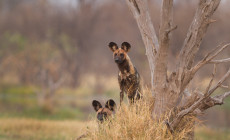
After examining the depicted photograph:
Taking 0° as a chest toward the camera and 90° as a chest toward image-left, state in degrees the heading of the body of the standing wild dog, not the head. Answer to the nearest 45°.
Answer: approximately 45°

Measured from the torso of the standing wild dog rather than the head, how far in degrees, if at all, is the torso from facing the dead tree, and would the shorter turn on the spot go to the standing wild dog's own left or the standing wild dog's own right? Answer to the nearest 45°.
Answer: approximately 90° to the standing wild dog's own left
